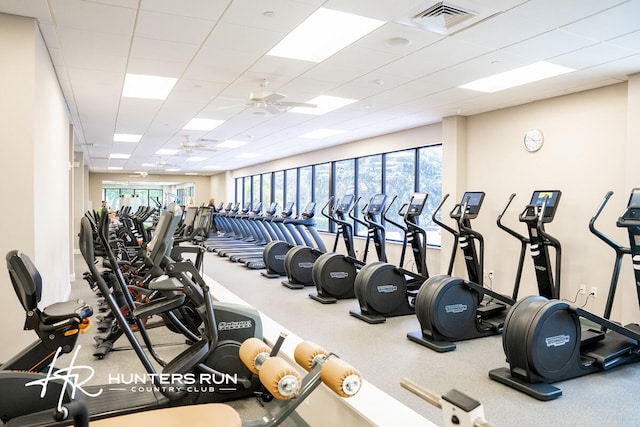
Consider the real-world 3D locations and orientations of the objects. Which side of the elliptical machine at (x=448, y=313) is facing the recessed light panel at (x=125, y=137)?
left

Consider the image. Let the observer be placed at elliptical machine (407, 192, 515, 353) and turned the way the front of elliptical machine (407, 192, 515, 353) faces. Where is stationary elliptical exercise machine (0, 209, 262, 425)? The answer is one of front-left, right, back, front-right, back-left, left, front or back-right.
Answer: back

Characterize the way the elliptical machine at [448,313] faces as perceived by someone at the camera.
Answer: facing away from the viewer and to the right of the viewer

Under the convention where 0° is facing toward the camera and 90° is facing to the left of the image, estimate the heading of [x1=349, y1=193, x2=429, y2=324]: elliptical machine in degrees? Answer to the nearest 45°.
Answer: approximately 225°

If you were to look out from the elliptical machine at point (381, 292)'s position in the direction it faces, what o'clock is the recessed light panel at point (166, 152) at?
The recessed light panel is roughly at 9 o'clock from the elliptical machine.

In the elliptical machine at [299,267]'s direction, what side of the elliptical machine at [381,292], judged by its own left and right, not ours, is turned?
left

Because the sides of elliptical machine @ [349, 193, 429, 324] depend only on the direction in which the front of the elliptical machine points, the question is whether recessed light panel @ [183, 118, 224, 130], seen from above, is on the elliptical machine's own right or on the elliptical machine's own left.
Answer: on the elliptical machine's own left

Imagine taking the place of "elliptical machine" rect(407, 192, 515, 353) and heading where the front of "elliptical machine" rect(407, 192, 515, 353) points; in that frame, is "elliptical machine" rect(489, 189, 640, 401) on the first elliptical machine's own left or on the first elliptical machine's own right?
on the first elliptical machine's own right

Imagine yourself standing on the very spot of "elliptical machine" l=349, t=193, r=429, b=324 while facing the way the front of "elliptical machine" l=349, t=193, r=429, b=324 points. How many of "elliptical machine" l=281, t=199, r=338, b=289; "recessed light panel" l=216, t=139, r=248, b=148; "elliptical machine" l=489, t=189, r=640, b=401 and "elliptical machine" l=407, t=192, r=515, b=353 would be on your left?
2

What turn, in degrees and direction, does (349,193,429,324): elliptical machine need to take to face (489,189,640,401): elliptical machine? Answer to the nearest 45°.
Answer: approximately 90° to its right

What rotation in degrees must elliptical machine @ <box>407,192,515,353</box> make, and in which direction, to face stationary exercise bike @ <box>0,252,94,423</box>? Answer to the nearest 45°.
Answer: approximately 180°

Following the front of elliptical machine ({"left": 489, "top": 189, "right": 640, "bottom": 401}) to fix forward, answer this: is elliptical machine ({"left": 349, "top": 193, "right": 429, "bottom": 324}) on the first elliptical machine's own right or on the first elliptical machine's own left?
on the first elliptical machine's own left

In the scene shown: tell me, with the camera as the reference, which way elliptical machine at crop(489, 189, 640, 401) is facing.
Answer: facing away from the viewer and to the right of the viewer
